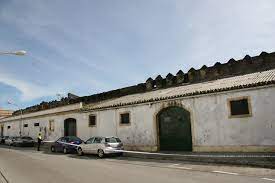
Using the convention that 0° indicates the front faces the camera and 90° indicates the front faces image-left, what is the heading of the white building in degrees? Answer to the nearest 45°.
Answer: approximately 45°

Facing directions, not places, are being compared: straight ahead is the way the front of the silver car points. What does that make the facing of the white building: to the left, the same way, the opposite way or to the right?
to the left

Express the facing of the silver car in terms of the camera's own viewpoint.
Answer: facing away from the viewer and to the left of the viewer

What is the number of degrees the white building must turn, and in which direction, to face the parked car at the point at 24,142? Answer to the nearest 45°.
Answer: approximately 90° to its right
